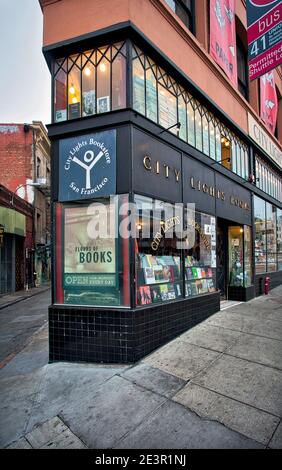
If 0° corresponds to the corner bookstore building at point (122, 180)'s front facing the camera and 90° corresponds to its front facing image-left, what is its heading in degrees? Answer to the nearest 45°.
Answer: approximately 315°
